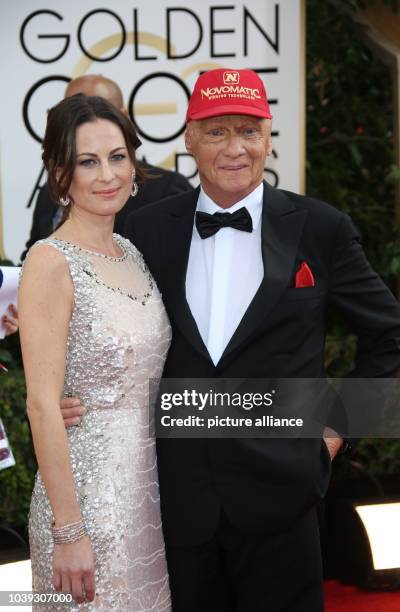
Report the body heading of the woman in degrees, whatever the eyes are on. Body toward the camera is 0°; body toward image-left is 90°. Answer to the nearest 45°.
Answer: approximately 315°

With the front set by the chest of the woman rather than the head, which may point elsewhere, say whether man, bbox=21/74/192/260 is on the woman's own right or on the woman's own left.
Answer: on the woman's own left

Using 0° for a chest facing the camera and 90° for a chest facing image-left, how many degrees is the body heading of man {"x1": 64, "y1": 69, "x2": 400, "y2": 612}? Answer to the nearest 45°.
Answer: approximately 0°
